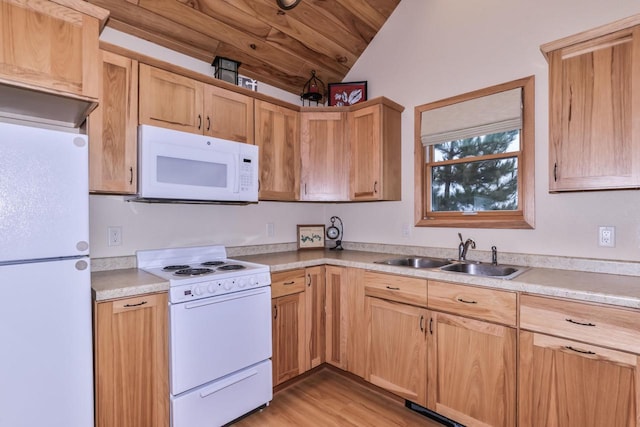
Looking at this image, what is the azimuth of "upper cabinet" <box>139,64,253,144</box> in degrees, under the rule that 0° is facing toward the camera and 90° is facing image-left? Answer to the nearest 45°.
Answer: approximately 315°

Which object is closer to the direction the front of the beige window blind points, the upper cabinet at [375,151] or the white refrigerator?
the white refrigerator

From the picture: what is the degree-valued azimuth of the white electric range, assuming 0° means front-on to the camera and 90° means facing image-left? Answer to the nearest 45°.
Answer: approximately 315°

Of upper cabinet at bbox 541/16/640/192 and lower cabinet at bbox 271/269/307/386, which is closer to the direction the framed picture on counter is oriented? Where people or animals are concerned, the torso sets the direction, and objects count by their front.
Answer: the lower cabinet
